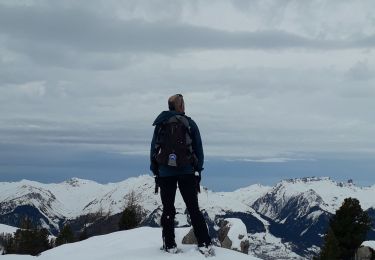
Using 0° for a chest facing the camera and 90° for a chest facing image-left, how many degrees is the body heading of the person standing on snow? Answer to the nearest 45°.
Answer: approximately 180°

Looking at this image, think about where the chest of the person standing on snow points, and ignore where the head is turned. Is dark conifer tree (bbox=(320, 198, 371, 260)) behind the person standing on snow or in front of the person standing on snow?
in front
